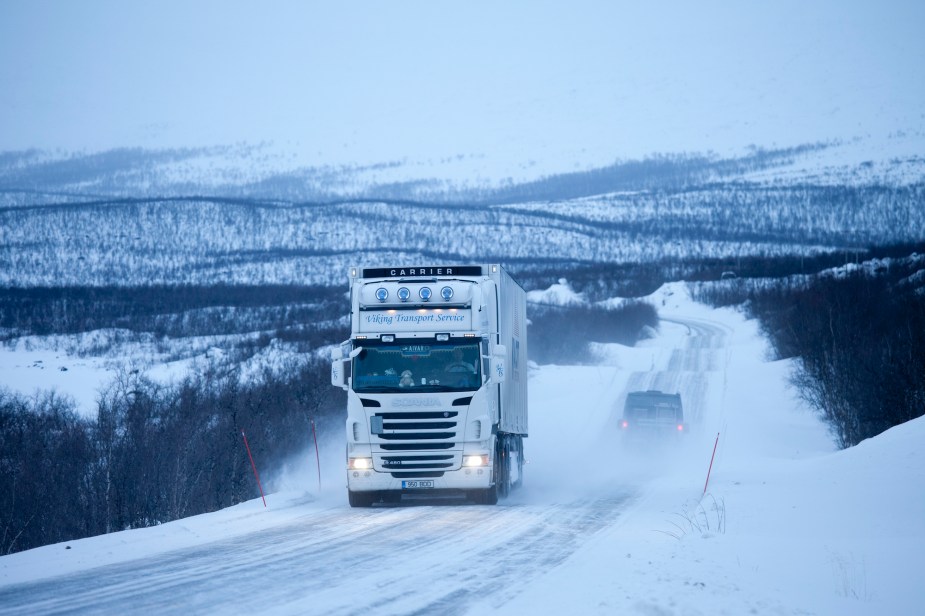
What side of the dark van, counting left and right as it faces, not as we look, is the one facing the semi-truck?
back

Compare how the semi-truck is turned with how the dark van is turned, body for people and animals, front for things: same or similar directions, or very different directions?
very different directions

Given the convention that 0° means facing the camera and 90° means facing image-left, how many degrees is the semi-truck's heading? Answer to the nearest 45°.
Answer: approximately 0°

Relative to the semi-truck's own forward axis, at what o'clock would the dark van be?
The dark van is roughly at 7 o'clock from the semi-truck.

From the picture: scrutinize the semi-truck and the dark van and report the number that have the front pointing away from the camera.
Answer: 1

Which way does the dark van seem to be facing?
away from the camera
